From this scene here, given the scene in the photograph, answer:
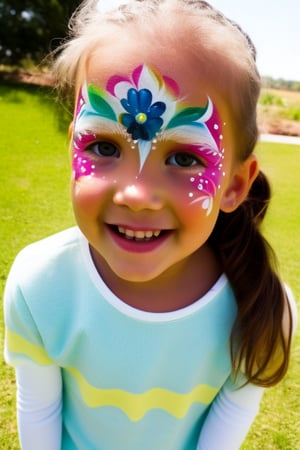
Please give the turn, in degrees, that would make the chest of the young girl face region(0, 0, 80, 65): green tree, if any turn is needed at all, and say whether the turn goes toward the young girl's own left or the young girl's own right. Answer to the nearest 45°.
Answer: approximately 180°

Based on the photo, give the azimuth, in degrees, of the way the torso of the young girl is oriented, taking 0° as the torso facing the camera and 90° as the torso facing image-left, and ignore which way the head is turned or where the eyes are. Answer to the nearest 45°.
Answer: approximately 0°
